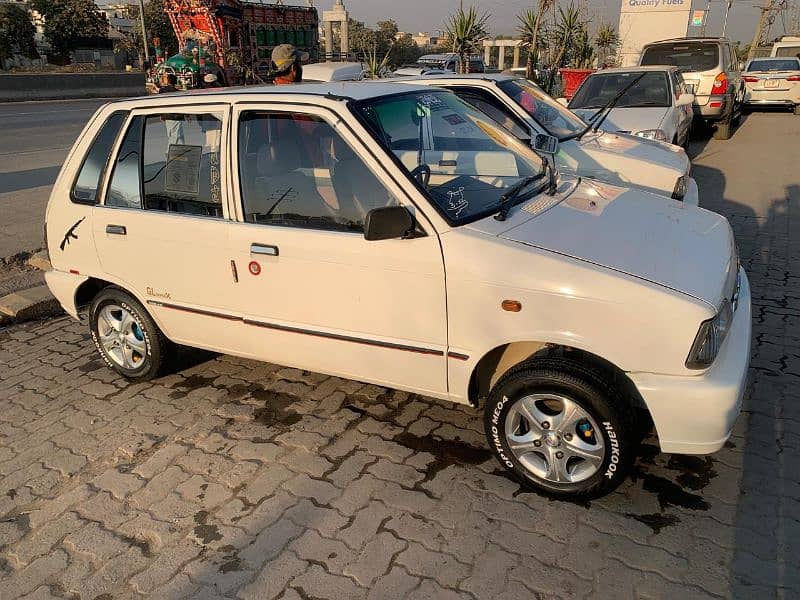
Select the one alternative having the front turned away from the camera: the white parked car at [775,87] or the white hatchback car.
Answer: the white parked car

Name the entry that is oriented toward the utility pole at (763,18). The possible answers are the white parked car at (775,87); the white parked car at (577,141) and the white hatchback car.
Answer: the white parked car at (775,87)

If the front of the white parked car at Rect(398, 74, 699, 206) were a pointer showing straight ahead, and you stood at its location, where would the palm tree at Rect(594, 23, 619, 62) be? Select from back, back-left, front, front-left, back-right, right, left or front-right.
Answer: back-left

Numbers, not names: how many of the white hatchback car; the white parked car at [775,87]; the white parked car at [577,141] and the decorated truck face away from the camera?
1

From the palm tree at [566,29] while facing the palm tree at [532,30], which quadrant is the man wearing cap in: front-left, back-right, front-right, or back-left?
front-left

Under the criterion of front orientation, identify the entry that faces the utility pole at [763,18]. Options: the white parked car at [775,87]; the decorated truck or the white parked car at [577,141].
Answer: the white parked car at [775,87]

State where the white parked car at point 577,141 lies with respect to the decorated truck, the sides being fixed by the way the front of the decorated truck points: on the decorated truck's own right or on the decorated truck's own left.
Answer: on the decorated truck's own left

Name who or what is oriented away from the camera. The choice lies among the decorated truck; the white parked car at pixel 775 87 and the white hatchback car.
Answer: the white parked car

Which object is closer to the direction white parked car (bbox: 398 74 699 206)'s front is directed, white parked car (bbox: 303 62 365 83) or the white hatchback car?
the white hatchback car

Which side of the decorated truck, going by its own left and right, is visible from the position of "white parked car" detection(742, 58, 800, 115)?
left

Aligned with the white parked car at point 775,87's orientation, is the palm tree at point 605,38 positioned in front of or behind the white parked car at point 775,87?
in front

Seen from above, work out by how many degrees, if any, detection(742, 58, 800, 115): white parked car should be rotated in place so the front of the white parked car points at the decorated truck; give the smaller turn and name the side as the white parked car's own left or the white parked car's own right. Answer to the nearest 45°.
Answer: approximately 90° to the white parked car's own left

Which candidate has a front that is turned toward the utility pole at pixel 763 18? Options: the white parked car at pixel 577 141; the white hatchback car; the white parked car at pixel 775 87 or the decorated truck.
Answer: the white parked car at pixel 775 87

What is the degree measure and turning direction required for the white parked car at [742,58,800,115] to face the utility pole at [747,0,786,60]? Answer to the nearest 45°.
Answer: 0° — it already faces it

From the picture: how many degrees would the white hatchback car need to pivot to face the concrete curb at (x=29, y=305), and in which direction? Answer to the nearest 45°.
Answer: approximately 180°

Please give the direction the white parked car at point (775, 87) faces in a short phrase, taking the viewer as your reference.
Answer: facing away from the viewer

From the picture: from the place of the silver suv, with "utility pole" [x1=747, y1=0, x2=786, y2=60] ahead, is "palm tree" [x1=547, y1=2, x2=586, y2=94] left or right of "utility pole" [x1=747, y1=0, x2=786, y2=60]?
left

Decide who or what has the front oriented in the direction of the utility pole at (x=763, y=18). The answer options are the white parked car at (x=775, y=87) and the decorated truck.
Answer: the white parked car

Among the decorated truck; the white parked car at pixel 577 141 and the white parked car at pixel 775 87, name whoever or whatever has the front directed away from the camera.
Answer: the white parked car at pixel 775 87
